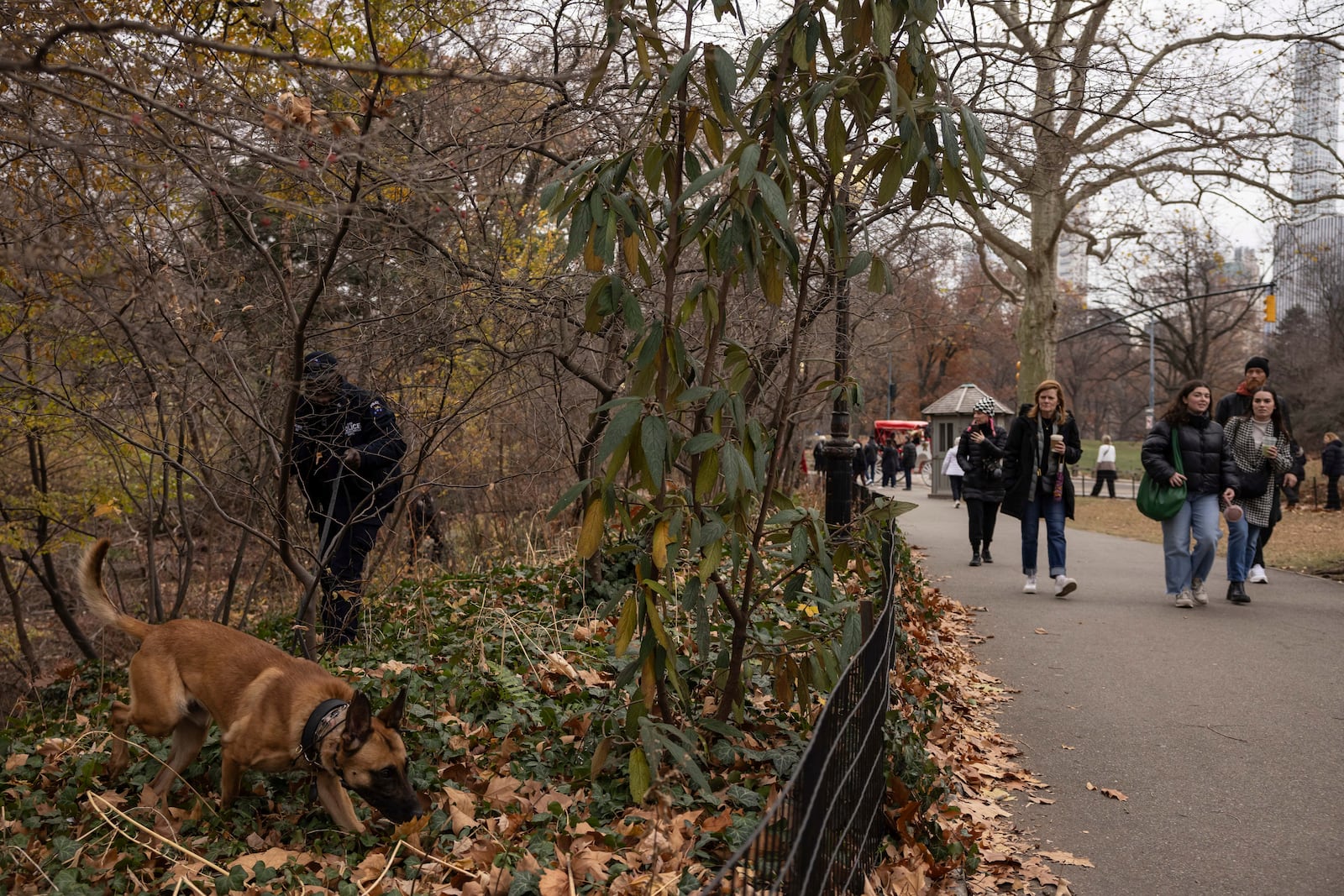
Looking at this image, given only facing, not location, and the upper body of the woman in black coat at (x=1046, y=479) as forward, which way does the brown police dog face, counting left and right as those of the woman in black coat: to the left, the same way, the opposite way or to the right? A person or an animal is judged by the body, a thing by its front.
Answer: to the left

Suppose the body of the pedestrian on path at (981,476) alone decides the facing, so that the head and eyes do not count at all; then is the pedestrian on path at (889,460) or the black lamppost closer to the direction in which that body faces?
the black lamppost

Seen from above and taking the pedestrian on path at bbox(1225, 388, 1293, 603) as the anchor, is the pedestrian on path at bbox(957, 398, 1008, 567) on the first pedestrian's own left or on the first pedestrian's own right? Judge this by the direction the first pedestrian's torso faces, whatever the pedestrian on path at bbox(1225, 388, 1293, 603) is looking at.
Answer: on the first pedestrian's own right

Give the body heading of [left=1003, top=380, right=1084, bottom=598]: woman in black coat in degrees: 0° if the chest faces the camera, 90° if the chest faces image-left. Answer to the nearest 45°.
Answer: approximately 0°

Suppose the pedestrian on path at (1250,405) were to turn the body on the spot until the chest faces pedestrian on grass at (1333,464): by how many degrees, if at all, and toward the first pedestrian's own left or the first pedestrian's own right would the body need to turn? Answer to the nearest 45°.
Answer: approximately 180°

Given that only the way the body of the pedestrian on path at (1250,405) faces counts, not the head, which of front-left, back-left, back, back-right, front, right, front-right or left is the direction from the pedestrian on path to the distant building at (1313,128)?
back

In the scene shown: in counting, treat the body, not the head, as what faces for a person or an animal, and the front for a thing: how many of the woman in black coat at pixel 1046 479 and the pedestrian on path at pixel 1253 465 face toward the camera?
2

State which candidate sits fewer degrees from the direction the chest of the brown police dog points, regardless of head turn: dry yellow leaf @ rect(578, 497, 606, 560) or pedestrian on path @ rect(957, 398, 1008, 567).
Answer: the dry yellow leaf
